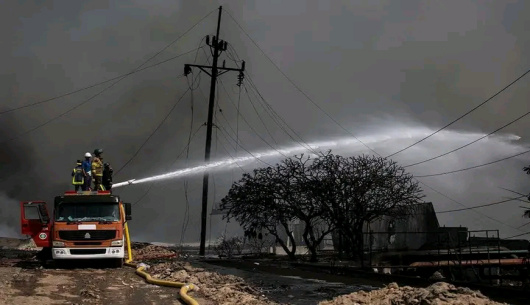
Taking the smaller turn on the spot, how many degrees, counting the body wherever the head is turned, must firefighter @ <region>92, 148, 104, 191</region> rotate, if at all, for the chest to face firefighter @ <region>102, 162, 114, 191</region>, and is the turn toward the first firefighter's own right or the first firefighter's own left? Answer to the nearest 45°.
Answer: approximately 45° to the first firefighter's own left

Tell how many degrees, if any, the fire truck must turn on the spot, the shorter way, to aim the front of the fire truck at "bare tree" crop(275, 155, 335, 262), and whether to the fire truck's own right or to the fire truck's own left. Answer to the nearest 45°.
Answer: approximately 135° to the fire truck's own left

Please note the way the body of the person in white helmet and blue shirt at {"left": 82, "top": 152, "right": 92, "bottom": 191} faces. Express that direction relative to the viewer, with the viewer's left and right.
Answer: facing to the right of the viewer

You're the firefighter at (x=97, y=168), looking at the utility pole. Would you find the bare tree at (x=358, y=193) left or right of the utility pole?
right

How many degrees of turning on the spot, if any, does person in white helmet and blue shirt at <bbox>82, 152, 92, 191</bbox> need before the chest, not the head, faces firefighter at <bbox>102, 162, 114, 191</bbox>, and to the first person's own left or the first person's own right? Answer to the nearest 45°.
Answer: approximately 45° to the first person's own left

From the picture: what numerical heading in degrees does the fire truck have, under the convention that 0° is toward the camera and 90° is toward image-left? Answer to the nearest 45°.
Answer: approximately 0°

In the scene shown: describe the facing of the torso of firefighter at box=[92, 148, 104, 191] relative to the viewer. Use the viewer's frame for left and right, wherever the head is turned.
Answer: facing to the right of the viewer
